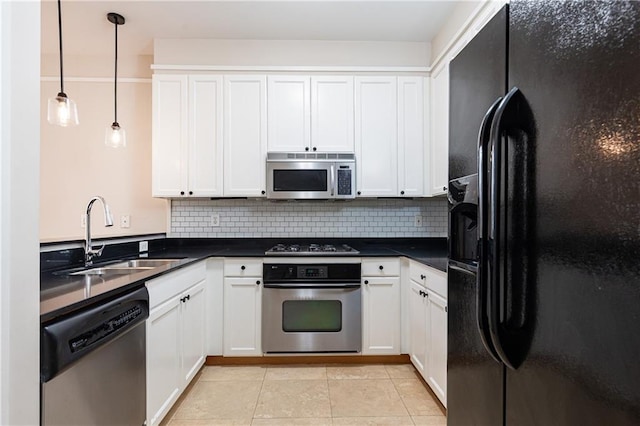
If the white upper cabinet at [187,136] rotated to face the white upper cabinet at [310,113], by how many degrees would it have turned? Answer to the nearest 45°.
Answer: approximately 90° to its left

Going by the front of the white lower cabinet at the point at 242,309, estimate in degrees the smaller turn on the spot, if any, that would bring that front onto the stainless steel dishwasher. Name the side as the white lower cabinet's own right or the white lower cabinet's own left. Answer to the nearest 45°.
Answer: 0° — it already faces it

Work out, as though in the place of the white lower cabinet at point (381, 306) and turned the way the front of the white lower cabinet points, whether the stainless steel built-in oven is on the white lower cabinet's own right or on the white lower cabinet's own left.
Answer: on the white lower cabinet's own right

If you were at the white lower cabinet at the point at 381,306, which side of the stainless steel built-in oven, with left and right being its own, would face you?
left

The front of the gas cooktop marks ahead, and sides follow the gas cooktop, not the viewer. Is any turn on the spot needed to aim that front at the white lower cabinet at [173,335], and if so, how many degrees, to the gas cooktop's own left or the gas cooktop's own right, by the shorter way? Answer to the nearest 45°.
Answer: approximately 45° to the gas cooktop's own right

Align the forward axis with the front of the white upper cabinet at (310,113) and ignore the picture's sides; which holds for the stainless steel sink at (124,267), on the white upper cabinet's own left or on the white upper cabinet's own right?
on the white upper cabinet's own right
